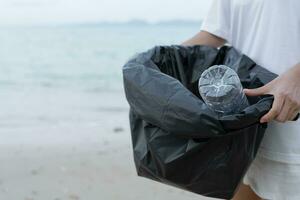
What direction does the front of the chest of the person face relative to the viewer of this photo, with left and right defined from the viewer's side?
facing the viewer and to the left of the viewer
